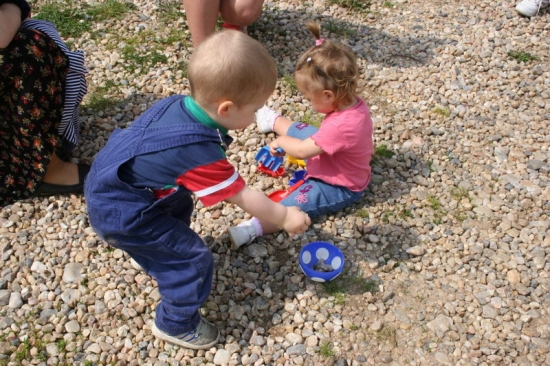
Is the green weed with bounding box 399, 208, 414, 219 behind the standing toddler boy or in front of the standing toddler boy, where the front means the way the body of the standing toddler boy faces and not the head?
in front

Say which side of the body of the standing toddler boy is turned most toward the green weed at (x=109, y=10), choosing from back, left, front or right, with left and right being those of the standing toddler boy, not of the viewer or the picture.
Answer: left

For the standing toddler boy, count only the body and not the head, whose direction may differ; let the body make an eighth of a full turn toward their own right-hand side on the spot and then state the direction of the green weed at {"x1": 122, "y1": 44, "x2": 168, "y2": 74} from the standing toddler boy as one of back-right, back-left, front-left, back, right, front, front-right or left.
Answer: back-left

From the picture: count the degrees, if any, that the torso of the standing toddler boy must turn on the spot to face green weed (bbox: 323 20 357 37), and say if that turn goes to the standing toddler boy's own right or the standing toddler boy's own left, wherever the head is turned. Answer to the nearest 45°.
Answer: approximately 45° to the standing toddler boy's own left

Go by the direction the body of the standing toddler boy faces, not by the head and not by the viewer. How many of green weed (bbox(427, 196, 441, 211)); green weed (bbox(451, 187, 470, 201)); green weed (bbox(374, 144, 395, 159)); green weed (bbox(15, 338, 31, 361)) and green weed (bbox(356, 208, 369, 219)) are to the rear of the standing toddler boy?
1

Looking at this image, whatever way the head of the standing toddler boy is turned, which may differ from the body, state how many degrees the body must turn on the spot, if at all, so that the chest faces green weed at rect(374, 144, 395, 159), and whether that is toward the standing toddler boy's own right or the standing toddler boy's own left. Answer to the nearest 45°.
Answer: approximately 45° to the standing toddler boy's own left

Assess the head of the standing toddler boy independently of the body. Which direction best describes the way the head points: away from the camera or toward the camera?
away from the camera

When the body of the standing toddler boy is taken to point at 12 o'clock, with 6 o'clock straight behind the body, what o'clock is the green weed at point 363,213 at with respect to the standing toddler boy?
The green weed is roughly at 11 o'clock from the standing toddler boy.

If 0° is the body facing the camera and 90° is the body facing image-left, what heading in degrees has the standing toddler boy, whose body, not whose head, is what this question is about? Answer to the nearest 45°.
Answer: approximately 270°

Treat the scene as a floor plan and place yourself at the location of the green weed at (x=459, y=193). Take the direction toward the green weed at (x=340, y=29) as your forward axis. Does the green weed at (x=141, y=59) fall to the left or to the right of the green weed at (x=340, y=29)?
left

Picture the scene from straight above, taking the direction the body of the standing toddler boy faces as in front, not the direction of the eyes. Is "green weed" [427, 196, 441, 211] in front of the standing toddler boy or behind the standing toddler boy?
in front

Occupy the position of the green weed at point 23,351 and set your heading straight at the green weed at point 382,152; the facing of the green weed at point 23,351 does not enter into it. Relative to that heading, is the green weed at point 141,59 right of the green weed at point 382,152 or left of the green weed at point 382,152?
left

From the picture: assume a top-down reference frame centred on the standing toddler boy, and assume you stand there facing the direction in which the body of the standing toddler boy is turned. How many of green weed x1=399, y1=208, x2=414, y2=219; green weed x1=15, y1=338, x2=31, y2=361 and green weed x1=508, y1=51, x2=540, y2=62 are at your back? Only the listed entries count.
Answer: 1
